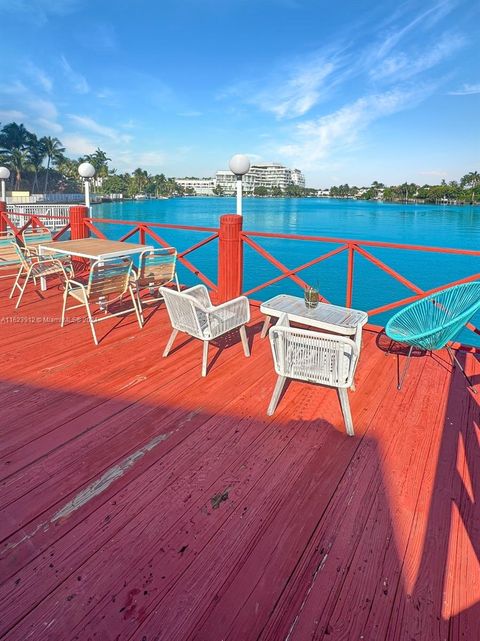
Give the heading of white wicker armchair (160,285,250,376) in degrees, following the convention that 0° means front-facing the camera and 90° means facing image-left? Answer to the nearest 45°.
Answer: approximately 225°

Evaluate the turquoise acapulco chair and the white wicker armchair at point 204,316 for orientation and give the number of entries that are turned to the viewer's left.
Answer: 1

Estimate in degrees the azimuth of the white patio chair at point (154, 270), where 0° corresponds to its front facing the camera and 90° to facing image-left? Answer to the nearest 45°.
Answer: approximately 135°

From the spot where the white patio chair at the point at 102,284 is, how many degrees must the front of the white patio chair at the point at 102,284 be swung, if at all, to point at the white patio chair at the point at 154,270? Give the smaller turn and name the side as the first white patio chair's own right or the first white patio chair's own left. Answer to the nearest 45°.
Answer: approximately 90° to the first white patio chair's own right

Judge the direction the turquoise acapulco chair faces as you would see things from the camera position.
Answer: facing to the left of the viewer

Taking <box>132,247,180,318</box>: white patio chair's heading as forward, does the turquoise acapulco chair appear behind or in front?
behind

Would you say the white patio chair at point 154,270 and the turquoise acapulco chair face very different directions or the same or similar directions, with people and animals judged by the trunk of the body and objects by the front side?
same or similar directions

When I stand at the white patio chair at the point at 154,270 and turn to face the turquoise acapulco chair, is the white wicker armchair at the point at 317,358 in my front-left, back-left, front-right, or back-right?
front-right

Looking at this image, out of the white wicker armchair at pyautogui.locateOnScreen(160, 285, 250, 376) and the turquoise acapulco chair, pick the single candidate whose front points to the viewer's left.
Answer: the turquoise acapulco chair

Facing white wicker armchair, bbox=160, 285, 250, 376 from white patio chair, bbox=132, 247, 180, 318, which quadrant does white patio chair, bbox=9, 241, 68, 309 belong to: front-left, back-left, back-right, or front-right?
back-right

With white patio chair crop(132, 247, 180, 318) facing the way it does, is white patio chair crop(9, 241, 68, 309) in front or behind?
in front
